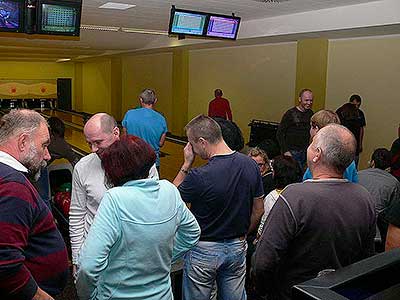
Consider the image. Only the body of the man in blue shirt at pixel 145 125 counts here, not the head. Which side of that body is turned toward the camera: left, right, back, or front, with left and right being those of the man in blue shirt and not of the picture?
back

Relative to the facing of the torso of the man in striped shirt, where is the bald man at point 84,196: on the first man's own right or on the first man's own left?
on the first man's own left

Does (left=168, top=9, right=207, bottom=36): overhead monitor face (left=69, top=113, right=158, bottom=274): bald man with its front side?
yes

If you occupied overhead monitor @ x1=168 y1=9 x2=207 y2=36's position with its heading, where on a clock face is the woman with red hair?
The woman with red hair is roughly at 12 o'clock from the overhead monitor.

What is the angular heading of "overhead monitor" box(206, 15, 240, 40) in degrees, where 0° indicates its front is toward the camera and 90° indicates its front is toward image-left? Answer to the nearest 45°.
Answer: approximately 0°

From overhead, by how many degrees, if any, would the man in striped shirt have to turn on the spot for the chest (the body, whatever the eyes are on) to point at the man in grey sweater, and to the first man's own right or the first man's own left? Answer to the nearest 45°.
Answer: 0° — they already face them

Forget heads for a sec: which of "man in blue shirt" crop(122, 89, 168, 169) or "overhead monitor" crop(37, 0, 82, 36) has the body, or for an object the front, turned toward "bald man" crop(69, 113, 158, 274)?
the overhead monitor

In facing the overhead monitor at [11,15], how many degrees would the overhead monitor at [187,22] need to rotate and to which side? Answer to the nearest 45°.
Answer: approximately 45° to its right

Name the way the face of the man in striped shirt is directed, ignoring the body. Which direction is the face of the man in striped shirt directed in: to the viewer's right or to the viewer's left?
to the viewer's right

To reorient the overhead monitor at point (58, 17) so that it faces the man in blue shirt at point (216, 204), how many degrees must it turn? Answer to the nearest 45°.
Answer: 0° — it already faces them
